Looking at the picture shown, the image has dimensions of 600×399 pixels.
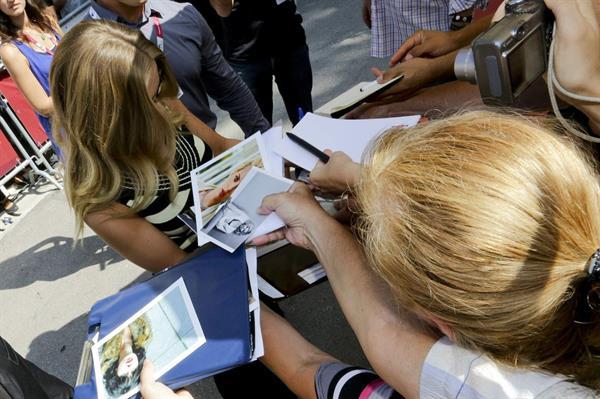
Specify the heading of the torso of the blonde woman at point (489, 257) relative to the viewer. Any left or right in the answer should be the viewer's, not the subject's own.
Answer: facing away from the viewer and to the left of the viewer

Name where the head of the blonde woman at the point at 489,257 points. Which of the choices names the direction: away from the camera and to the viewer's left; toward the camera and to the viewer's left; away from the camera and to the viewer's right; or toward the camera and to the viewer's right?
away from the camera and to the viewer's left

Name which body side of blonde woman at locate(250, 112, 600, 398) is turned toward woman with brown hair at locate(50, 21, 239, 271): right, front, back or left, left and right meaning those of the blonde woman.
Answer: front
